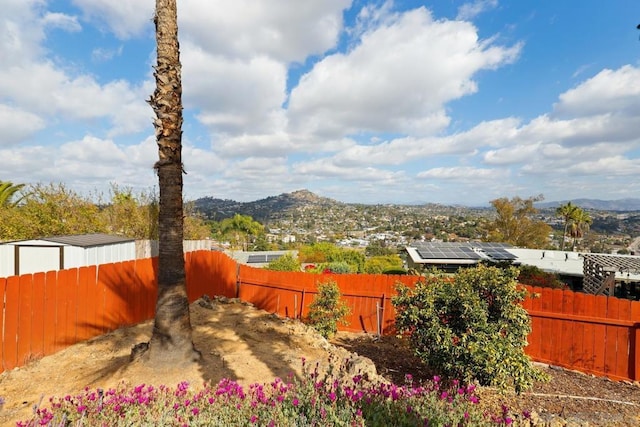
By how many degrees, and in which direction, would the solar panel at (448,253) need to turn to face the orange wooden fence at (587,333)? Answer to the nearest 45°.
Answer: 0° — it already faces it

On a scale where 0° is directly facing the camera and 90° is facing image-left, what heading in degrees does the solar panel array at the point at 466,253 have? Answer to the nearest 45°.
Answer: approximately 0°

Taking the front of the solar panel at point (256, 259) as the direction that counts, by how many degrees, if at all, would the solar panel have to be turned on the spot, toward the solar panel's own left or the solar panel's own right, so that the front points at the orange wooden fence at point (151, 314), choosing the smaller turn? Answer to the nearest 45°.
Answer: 0° — it already faces it

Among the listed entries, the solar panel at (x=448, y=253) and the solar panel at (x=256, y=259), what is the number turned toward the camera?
2

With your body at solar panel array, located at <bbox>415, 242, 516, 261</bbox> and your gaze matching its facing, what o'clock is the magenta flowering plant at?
The magenta flowering plant is roughly at 12 o'clock from the solar panel array.

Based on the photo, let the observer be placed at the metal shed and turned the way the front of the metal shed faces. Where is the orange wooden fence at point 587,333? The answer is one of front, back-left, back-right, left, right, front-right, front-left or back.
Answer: left

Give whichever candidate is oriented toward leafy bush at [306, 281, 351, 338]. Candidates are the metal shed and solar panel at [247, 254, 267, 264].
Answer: the solar panel

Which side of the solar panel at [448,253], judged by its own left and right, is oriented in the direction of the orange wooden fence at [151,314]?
front

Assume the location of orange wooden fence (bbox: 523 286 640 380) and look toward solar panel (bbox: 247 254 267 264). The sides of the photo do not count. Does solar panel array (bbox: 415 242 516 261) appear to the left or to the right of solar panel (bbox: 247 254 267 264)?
right

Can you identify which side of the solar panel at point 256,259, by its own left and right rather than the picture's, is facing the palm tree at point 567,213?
left

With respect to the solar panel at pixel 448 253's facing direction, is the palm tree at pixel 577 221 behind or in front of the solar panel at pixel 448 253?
behind

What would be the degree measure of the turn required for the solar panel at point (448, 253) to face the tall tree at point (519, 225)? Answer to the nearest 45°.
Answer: approximately 180°
